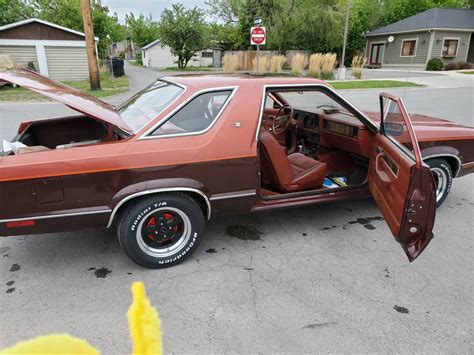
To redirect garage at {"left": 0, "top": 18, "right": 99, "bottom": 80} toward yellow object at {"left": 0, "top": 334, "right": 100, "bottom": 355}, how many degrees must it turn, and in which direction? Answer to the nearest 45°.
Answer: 0° — it already faces it

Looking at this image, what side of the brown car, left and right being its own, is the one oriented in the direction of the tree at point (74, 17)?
left

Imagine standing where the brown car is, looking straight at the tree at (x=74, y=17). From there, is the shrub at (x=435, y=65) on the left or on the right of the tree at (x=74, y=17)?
right

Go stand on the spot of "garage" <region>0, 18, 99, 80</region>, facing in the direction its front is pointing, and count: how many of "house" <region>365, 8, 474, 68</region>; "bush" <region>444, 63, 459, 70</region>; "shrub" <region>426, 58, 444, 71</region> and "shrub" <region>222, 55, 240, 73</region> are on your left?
4

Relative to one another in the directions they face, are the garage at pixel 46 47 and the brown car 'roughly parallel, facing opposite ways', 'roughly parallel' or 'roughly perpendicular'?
roughly perpendicular

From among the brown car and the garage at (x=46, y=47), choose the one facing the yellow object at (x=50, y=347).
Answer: the garage

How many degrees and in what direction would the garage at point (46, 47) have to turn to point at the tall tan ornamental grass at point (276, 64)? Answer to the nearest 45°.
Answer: approximately 90° to its left

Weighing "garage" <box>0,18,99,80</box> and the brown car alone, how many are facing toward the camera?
1

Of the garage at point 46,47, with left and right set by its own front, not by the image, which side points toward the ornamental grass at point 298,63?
left
